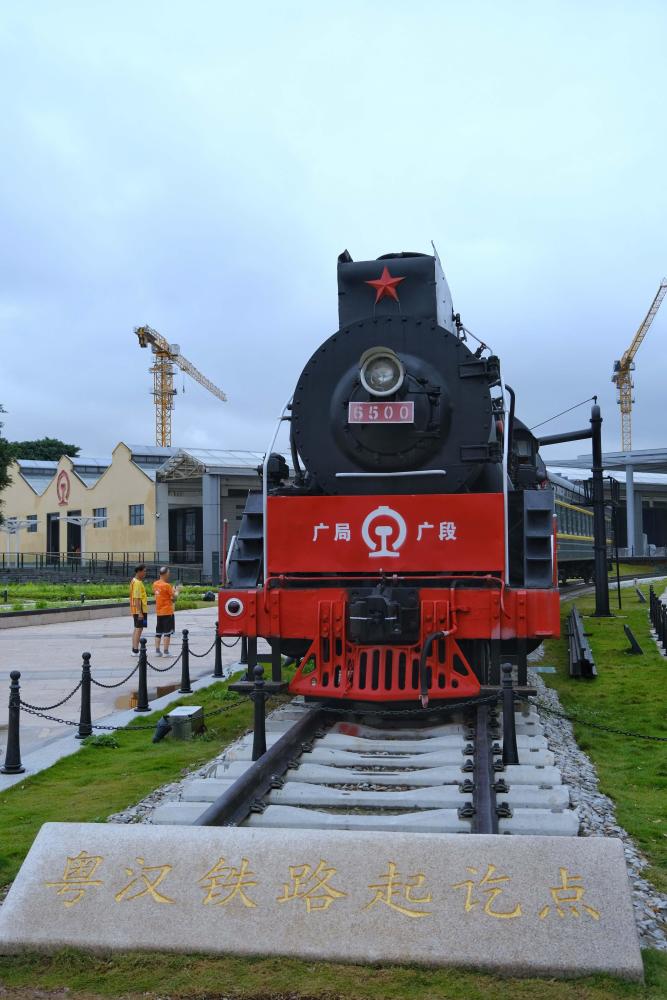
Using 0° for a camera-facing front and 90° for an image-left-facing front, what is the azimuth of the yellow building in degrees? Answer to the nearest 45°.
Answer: approximately 45°

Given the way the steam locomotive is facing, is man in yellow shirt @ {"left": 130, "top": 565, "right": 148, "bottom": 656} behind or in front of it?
behind

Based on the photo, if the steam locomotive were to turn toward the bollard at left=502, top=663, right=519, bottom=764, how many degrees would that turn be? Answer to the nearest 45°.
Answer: approximately 45° to its left

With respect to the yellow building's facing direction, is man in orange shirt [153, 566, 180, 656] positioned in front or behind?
in front

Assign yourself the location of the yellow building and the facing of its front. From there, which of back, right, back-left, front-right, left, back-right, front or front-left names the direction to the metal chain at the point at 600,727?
front-left

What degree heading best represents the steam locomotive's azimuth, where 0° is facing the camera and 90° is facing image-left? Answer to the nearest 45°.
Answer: approximately 0°

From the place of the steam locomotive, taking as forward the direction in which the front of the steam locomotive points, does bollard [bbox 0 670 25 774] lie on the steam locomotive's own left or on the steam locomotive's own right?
on the steam locomotive's own right

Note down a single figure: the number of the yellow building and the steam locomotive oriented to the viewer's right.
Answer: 0

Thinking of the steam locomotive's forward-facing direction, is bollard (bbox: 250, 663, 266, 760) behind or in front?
in front

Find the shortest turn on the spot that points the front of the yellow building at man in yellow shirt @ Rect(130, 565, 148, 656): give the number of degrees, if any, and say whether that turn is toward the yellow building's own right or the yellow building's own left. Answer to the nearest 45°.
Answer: approximately 45° to the yellow building's own left
